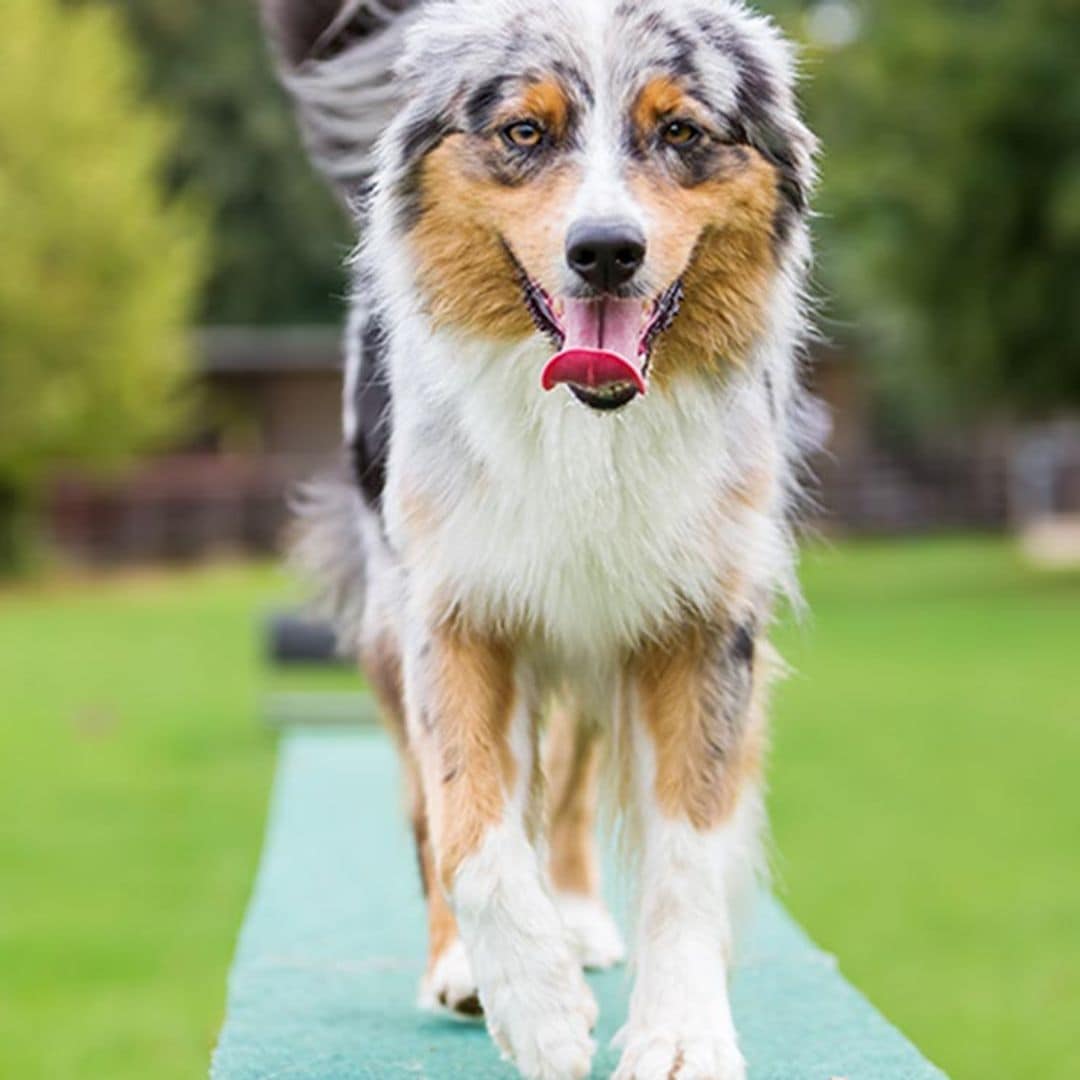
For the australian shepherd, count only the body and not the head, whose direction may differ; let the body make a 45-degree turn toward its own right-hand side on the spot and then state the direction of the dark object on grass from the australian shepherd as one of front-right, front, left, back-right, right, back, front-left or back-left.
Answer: back-right

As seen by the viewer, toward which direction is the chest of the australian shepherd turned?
toward the camera
